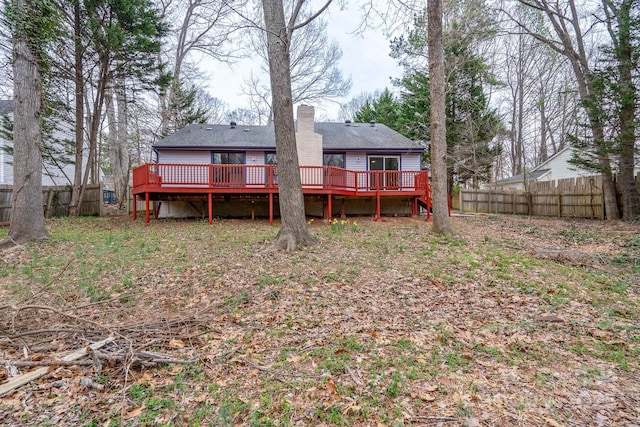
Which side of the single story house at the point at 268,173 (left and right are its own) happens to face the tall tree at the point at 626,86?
right

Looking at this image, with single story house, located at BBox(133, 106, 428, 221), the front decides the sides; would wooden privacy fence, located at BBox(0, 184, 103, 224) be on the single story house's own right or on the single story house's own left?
on the single story house's own left

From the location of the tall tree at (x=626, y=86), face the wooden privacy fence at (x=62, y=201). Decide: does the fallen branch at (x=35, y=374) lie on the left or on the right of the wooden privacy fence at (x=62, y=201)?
left

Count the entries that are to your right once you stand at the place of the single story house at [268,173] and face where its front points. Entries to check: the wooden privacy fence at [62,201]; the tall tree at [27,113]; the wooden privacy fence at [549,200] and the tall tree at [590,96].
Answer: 2

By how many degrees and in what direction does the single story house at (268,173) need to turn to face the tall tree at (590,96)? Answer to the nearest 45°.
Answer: approximately 90° to its right

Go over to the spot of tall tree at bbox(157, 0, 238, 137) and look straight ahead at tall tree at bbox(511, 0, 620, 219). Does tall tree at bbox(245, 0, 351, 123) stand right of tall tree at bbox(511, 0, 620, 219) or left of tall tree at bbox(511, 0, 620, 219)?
left

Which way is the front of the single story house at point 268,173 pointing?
away from the camera

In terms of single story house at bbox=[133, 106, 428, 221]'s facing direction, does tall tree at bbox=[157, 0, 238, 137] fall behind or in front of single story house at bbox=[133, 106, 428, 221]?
in front

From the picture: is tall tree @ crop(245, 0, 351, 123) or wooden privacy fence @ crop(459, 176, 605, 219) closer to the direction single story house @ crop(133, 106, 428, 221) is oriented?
the tall tree

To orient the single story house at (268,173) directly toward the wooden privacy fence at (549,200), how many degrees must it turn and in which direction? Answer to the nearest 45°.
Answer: approximately 90° to its right

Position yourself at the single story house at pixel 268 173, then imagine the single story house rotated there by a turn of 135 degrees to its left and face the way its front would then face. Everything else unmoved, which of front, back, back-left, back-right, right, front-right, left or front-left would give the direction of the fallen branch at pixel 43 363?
front-left

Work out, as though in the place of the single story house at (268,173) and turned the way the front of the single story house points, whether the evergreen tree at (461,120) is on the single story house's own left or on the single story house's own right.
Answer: on the single story house's own right

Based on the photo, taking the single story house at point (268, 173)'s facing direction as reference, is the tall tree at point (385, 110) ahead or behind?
ahead
